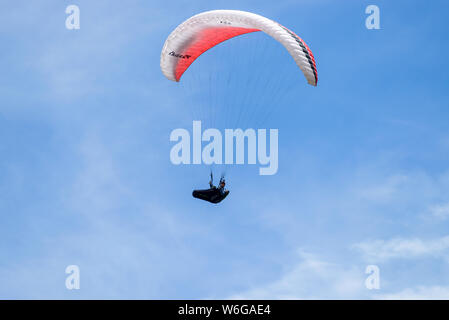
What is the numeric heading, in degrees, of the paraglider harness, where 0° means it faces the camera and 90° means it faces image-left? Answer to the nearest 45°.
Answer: approximately 90°

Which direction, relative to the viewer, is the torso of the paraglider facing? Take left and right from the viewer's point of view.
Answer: facing the viewer and to the left of the viewer
